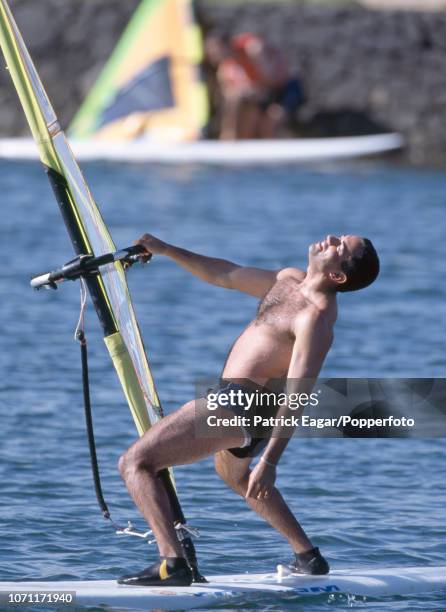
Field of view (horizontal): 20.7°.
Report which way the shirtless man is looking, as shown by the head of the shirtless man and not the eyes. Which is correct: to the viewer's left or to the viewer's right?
to the viewer's left

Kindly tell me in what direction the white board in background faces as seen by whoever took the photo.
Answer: facing to the right of the viewer

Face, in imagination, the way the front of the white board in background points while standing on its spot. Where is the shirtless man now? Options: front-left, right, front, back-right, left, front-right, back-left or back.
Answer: right
